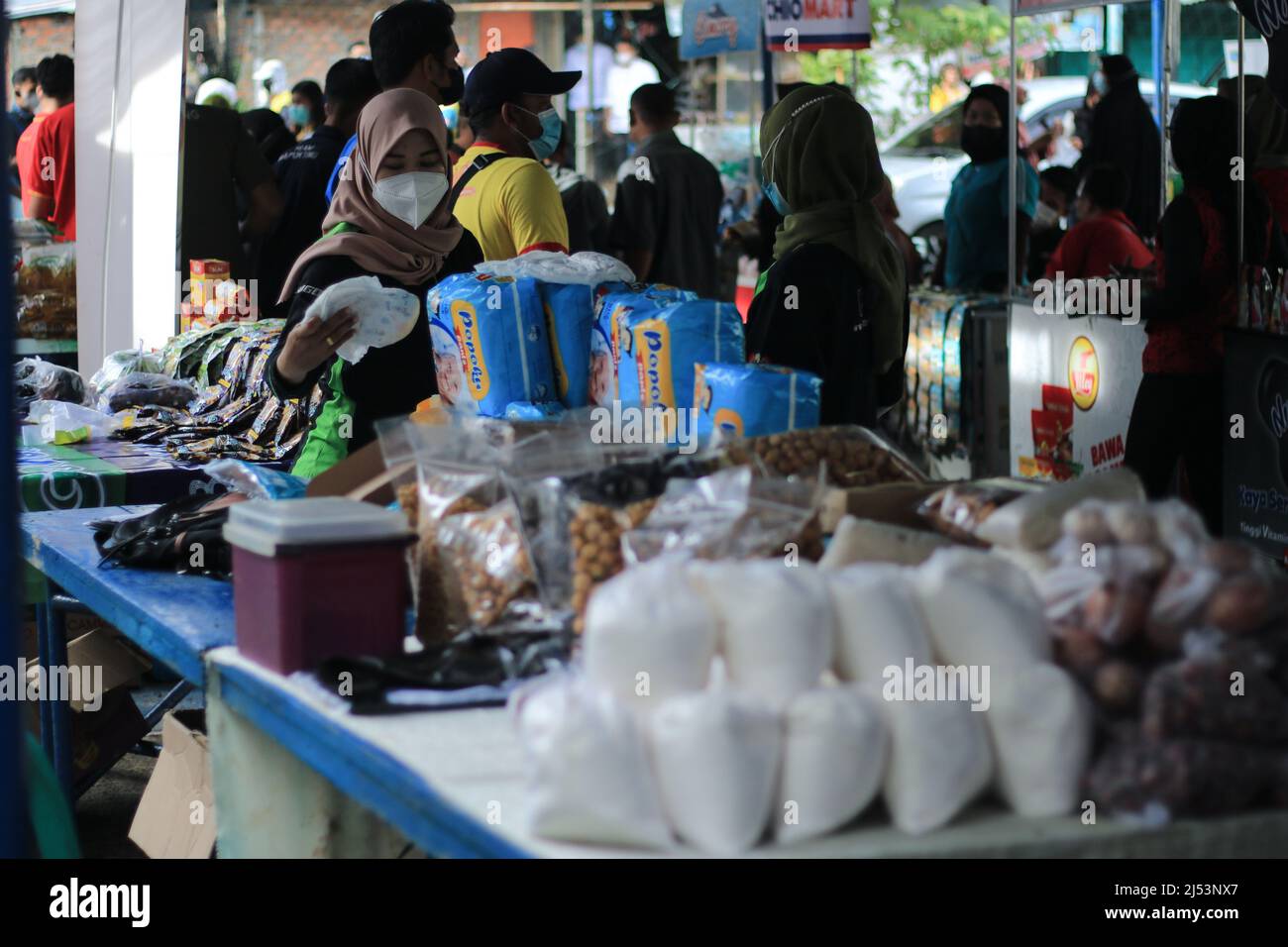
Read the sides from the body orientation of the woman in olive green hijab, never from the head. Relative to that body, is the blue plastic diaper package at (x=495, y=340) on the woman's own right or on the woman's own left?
on the woman's own left

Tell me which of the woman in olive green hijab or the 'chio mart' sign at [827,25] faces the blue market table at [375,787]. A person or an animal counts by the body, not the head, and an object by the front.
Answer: the 'chio mart' sign

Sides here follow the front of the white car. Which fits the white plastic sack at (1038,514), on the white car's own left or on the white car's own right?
on the white car's own left

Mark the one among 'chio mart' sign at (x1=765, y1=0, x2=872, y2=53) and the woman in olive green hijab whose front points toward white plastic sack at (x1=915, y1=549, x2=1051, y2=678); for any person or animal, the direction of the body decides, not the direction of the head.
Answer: the 'chio mart' sign

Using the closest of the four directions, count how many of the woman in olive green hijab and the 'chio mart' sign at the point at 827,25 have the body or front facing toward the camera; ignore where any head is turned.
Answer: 1

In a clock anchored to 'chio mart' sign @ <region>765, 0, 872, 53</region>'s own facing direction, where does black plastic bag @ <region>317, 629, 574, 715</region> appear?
The black plastic bag is roughly at 12 o'clock from the 'chio mart' sign.

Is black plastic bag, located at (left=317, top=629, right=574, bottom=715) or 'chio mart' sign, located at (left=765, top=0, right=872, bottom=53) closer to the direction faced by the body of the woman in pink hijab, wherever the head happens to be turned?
the black plastic bag

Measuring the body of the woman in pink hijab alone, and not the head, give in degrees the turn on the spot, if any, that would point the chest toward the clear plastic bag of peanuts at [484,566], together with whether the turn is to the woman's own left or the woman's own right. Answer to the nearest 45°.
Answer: approximately 45° to the woman's own right

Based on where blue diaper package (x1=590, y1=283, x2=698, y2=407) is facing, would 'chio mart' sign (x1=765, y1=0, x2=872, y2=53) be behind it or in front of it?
behind
